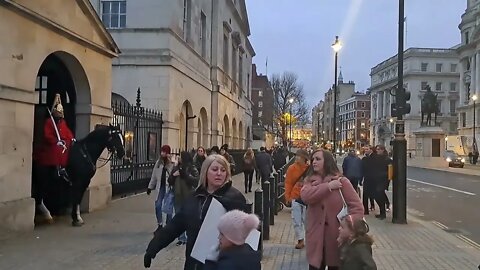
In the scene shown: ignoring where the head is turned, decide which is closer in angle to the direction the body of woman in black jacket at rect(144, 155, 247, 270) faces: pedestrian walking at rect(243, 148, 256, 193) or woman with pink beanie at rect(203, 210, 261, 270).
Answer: the woman with pink beanie

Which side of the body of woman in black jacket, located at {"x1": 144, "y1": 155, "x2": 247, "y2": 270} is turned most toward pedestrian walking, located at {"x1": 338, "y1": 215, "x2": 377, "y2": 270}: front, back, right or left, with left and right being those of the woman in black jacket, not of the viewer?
left

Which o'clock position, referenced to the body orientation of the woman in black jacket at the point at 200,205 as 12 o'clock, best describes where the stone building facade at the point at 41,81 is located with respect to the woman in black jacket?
The stone building facade is roughly at 5 o'clock from the woman in black jacket.

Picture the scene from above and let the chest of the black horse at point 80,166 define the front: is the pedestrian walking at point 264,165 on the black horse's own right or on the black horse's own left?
on the black horse's own left

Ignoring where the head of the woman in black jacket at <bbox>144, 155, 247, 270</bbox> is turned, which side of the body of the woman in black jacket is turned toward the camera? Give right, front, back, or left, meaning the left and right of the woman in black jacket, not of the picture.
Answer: front

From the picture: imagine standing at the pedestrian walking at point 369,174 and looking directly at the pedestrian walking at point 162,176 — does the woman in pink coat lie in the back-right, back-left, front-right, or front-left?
front-left

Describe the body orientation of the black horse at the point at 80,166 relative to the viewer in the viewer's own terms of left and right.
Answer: facing the viewer and to the right of the viewer

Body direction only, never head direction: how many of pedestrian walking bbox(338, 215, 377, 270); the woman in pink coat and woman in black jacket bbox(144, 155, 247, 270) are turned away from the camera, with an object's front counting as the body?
0

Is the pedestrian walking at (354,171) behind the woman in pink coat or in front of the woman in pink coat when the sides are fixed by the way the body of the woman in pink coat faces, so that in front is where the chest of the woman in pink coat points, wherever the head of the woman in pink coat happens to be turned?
behind

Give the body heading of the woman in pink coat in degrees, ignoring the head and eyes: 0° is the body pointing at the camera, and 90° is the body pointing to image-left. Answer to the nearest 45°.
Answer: approximately 45°
